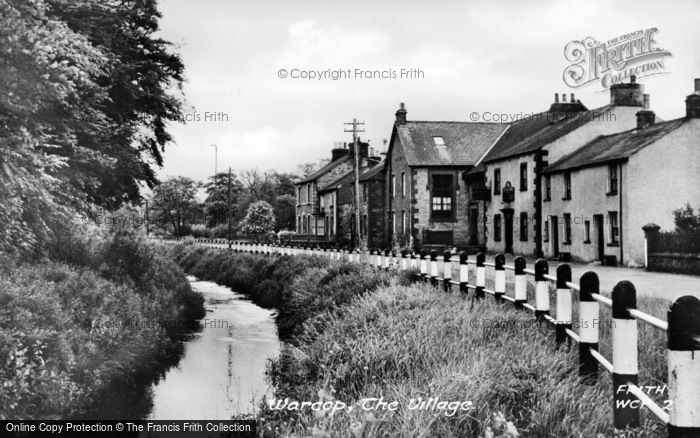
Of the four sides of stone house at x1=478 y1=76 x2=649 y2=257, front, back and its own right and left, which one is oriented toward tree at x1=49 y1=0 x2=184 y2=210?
front

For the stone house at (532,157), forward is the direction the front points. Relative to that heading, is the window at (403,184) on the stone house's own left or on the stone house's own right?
on the stone house's own right

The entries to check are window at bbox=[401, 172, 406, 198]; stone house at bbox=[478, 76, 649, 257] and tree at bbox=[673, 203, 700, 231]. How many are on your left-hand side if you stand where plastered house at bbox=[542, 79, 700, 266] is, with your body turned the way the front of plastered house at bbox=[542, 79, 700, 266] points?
1

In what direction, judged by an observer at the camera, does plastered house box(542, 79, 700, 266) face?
facing the viewer and to the left of the viewer

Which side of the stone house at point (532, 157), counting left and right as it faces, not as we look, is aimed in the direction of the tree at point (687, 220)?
left

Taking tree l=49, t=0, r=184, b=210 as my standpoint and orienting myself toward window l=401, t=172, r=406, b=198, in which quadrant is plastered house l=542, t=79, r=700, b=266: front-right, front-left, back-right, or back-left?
front-right

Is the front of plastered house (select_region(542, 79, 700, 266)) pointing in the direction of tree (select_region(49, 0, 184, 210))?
yes

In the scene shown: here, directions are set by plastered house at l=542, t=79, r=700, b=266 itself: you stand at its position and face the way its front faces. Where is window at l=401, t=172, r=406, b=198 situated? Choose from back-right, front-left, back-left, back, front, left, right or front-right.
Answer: right

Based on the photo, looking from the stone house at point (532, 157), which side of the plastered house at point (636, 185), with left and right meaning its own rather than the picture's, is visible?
right

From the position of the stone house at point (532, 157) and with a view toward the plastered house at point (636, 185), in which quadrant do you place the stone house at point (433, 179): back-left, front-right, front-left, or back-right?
back-right

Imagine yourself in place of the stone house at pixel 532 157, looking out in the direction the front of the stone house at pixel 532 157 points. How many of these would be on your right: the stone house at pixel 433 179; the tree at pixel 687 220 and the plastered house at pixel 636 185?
1

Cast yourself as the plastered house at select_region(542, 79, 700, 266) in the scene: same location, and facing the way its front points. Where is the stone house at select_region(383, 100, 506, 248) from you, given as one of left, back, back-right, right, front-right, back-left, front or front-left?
right

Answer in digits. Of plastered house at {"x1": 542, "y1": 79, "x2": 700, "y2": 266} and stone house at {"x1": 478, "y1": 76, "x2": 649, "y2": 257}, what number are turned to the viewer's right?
0

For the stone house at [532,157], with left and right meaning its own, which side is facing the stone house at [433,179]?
right

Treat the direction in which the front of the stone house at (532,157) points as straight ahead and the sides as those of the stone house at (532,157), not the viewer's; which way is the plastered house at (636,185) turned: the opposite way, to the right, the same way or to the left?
the same way
